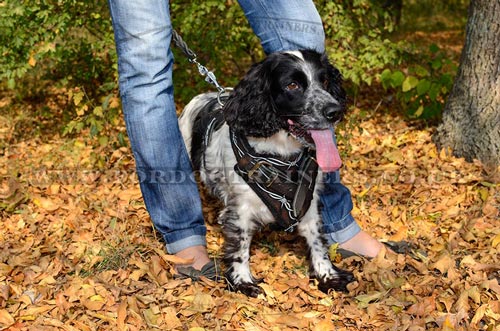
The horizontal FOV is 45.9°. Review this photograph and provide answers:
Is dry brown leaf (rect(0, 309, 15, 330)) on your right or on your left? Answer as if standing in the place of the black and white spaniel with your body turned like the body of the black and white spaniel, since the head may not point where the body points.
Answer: on your right

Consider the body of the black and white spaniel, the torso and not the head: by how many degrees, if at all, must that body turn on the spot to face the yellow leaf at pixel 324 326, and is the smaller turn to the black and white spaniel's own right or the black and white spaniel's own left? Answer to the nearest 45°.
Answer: approximately 45° to the black and white spaniel's own right

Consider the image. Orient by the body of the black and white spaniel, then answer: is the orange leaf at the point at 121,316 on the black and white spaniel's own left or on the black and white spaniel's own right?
on the black and white spaniel's own right

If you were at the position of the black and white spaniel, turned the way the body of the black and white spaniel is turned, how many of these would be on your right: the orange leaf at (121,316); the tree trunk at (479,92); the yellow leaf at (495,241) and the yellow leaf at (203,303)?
2

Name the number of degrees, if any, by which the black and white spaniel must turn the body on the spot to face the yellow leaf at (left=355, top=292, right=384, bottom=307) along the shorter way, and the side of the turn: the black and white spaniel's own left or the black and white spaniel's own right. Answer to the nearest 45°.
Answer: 0° — it already faces it

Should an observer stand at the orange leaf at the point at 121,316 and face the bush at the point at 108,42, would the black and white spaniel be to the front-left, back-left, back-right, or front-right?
front-right

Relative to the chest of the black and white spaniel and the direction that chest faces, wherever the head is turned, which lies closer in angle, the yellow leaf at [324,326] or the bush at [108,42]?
the yellow leaf

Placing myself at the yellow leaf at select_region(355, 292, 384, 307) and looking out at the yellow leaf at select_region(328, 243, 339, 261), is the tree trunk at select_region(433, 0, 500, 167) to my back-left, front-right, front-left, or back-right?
front-right

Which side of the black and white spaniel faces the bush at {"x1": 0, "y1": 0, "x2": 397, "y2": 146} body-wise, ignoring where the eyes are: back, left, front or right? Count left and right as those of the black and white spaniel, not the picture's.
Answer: back

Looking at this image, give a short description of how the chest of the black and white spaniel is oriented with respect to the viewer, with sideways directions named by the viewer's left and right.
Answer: facing the viewer and to the right of the viewer

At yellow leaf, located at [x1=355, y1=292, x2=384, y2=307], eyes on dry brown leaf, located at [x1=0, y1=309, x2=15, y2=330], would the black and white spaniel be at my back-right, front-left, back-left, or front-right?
front-right

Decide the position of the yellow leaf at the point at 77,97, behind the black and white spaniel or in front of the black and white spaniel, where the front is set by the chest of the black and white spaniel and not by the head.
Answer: behind

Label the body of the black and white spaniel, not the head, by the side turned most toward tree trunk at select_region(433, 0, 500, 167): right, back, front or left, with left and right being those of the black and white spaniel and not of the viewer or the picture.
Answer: left
